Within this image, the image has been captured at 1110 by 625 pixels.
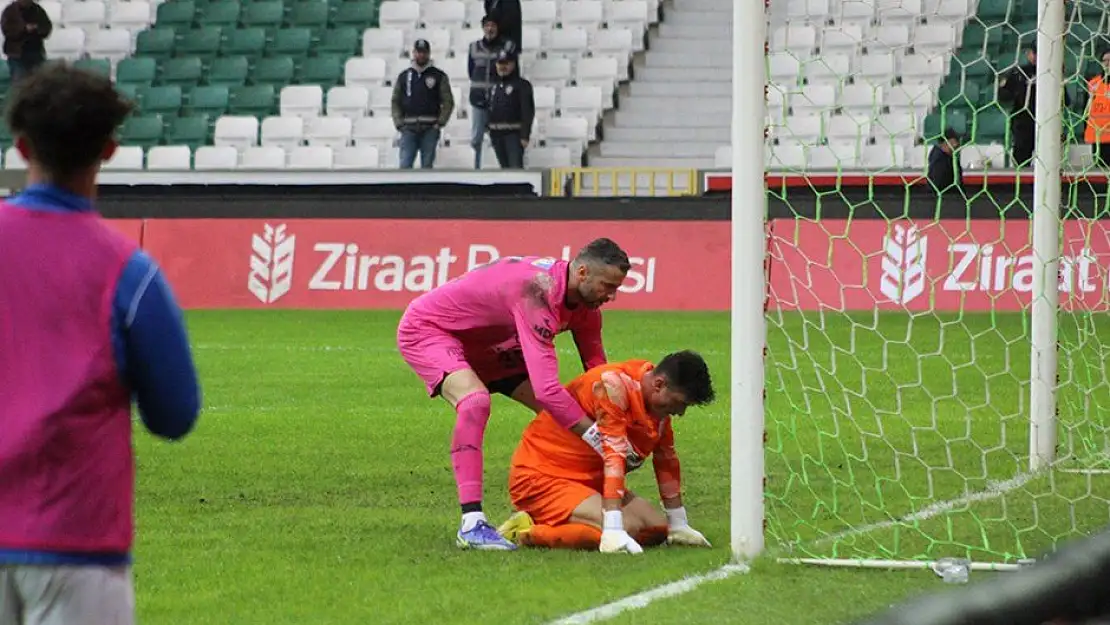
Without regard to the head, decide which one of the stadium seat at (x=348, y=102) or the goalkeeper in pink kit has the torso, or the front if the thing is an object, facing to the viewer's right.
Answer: the goalkeeper in pink kit

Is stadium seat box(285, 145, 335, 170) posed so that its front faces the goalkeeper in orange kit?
yes

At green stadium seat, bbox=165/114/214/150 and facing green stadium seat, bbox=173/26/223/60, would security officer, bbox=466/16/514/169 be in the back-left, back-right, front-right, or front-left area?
back-right

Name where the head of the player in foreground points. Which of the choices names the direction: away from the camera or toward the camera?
away from the camera

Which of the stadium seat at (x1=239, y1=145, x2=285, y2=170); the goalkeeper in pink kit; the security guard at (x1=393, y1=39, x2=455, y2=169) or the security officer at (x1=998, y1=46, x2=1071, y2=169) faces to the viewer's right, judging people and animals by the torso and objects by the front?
the goalkeeper in pink kit
